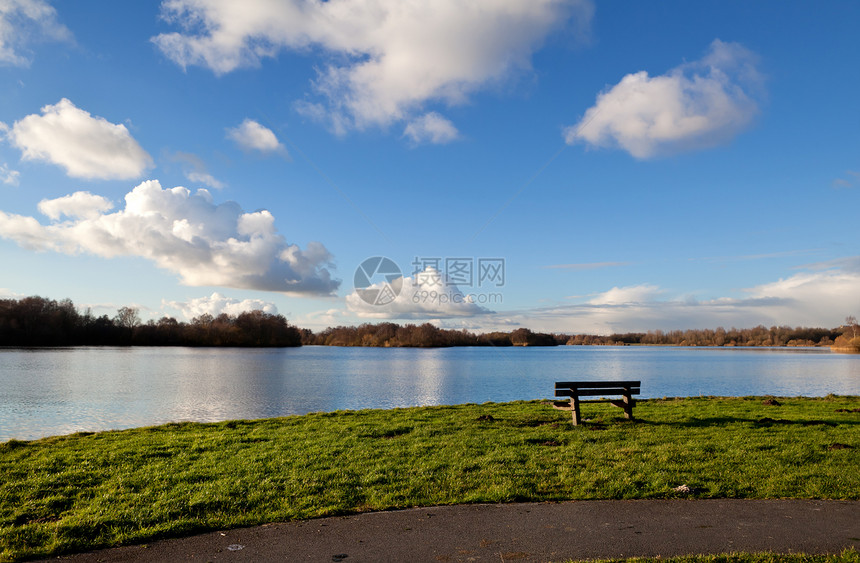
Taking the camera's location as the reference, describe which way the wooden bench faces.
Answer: facing away from the viewer and to the left of the viewer
